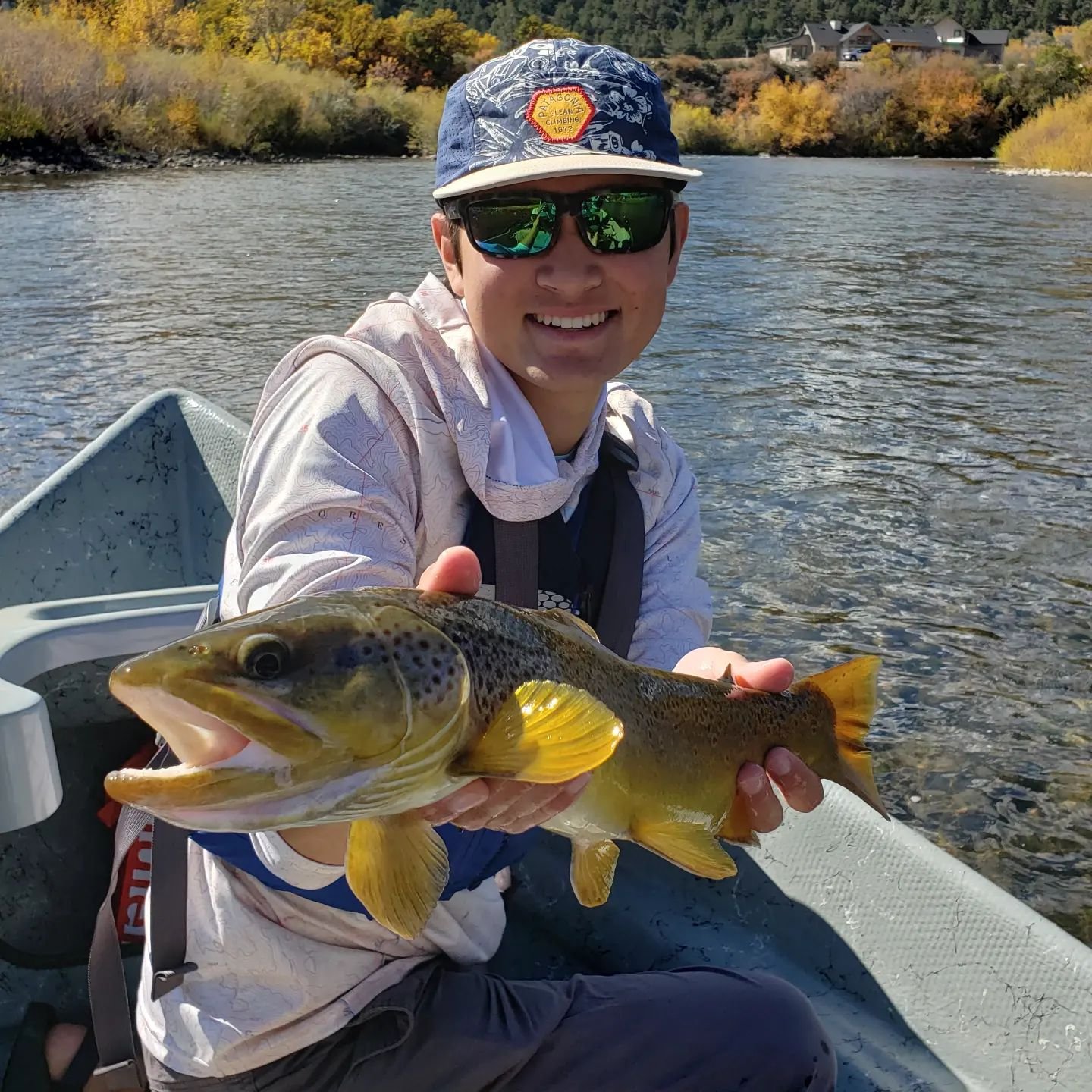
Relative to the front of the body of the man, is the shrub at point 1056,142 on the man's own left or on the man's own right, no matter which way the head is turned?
on the man's own left

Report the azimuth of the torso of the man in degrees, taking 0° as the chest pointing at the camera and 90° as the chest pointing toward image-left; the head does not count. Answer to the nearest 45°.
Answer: approximately 315°

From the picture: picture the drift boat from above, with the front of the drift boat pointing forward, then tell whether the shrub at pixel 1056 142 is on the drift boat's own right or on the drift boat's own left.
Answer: on the drift boat's own right

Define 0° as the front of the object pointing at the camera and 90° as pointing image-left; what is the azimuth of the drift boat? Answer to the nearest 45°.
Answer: approximately 135°
